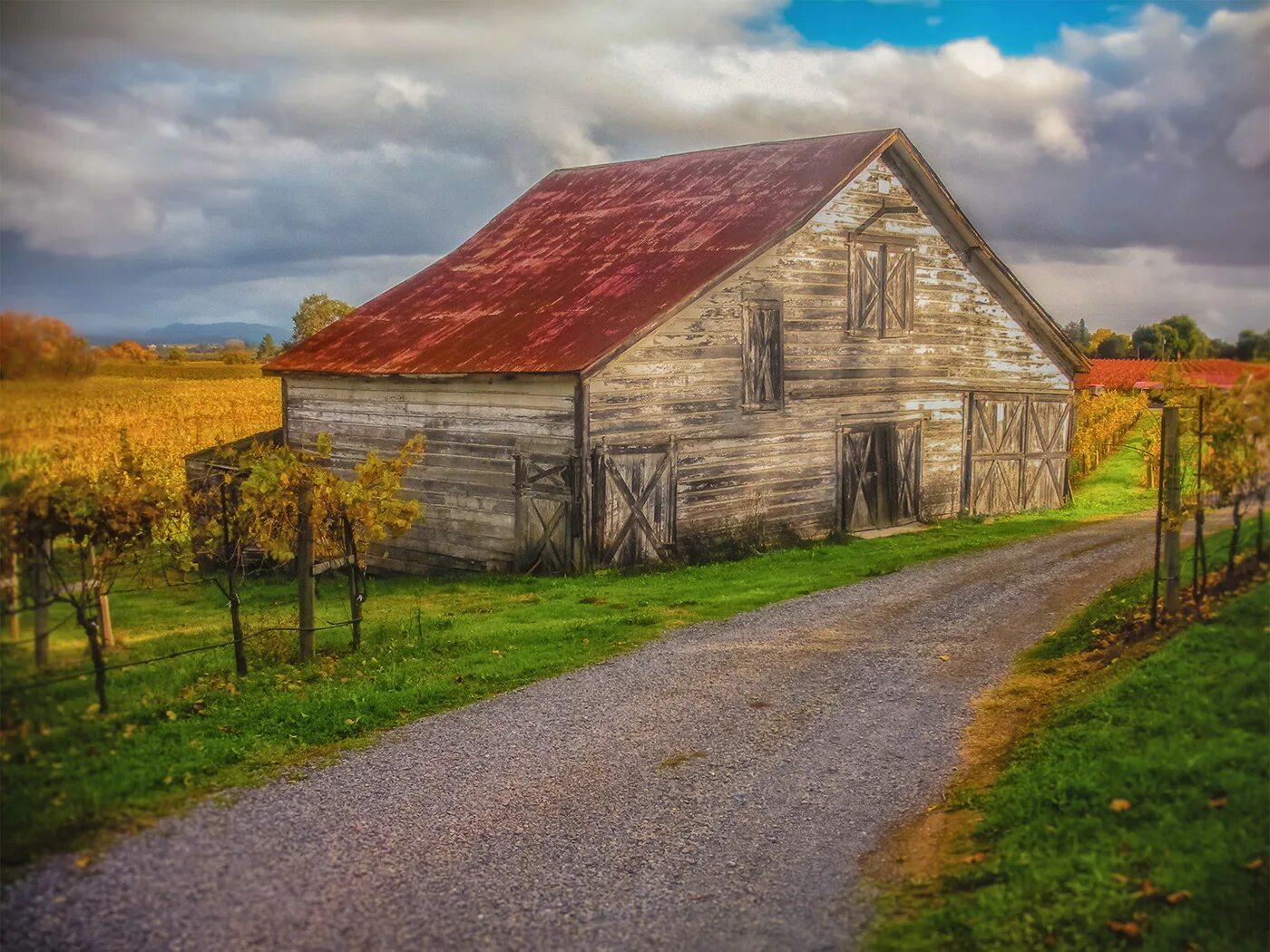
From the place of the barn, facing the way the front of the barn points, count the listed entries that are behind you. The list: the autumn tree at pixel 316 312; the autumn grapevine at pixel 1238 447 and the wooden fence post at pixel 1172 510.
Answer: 1

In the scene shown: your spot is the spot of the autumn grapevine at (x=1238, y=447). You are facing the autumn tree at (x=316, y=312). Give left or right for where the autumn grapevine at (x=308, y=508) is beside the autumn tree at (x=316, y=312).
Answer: left

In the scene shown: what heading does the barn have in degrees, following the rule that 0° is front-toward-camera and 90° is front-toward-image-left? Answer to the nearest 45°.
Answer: approximately 315°

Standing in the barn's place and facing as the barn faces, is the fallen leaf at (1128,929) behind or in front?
in front

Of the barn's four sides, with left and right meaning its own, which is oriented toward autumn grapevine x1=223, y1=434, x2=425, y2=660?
right

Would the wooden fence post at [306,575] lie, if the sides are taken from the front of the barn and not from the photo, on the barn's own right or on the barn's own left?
on the barn's own right

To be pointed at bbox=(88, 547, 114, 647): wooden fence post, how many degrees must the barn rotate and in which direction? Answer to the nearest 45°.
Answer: approximately 45° to its right

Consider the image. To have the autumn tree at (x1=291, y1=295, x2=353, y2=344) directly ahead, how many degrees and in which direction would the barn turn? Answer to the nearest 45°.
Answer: approximately 180°
